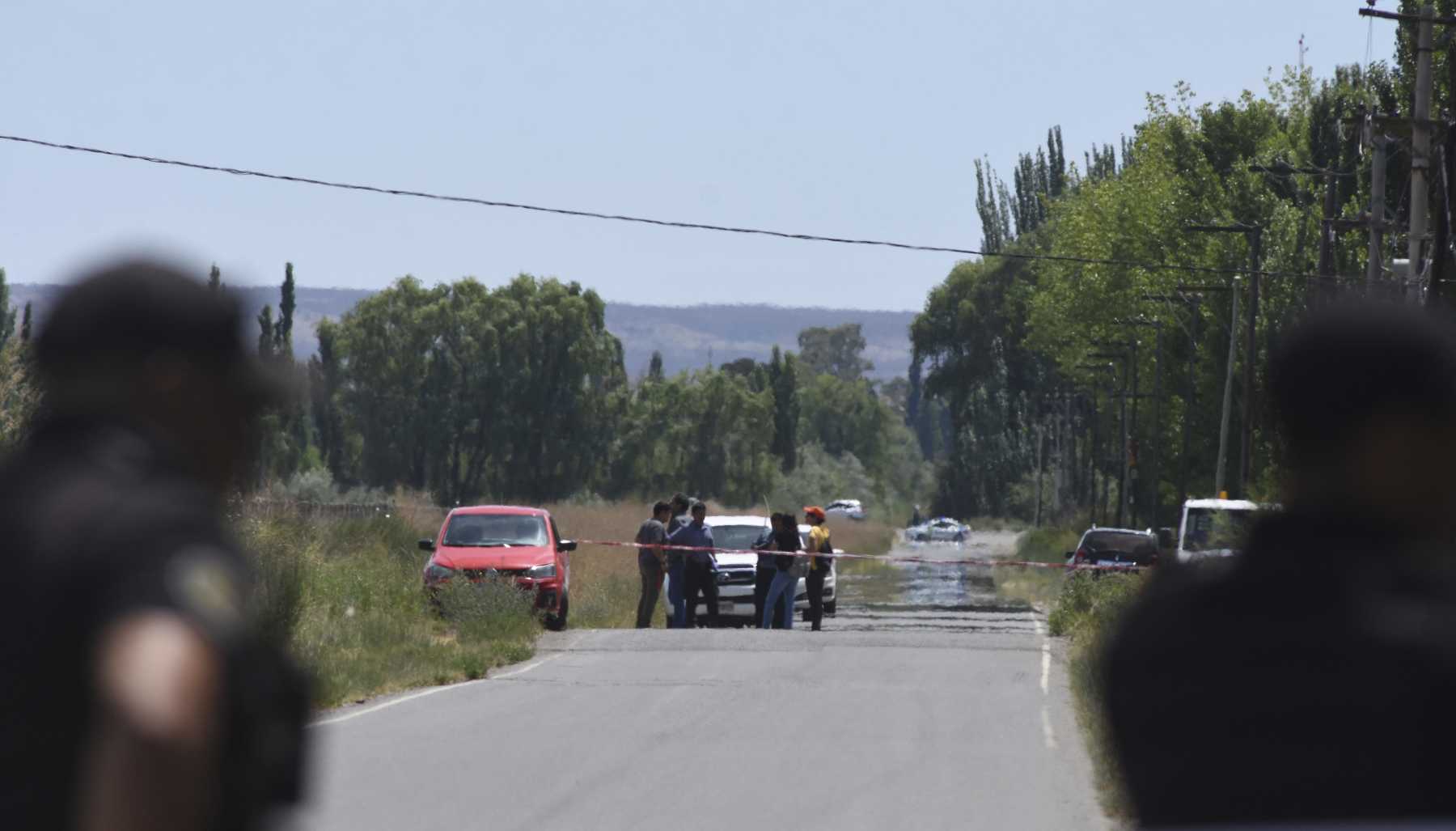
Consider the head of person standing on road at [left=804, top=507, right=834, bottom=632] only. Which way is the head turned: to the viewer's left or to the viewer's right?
to the viewer's left

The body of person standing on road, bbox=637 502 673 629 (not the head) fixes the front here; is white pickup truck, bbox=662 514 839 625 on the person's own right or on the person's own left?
on the person's own left

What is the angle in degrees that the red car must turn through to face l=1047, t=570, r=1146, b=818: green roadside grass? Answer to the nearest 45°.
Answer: approximately 45° to its left

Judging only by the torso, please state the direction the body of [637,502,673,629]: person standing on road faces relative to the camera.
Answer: to the viewer's right

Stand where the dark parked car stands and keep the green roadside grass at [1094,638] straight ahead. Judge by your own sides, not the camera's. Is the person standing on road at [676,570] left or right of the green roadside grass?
right

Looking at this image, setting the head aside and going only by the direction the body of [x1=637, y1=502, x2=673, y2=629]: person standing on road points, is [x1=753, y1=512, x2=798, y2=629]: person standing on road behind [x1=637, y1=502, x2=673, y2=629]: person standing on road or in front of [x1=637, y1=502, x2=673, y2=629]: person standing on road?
in front

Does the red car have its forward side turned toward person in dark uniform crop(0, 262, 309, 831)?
yes

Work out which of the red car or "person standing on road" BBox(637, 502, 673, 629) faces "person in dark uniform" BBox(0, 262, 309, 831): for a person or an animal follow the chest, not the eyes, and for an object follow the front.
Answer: the red car

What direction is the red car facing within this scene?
toward the camera

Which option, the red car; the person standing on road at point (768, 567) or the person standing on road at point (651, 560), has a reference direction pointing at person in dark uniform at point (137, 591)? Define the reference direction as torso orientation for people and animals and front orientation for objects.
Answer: the red car

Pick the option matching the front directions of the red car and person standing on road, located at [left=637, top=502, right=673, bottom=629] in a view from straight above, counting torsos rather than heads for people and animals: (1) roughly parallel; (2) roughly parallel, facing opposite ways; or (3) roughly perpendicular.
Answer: roughly perpendicular

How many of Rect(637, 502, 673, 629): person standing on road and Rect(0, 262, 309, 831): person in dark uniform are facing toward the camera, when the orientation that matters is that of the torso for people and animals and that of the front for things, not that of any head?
0
